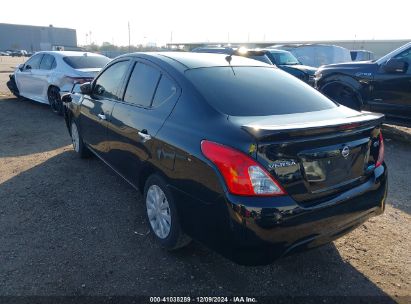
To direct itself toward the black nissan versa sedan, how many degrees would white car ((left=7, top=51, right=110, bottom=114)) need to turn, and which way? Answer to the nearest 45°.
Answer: approximately 135° to its left

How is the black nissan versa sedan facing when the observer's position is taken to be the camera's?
facing away from the viewer and to the left of the viewer

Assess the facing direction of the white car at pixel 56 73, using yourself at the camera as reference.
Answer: facing away from the viewer and to the left of the viewer

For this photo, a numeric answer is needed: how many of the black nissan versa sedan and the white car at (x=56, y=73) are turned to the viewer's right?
0

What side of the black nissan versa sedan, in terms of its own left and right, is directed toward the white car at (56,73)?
front

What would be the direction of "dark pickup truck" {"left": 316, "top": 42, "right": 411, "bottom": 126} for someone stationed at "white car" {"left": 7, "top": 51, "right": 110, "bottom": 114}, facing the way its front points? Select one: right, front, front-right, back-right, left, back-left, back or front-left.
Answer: back

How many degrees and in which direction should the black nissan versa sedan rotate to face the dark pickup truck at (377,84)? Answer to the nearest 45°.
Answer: approximately 90° to its right

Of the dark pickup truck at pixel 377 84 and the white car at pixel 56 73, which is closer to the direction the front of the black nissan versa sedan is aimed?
the white car
